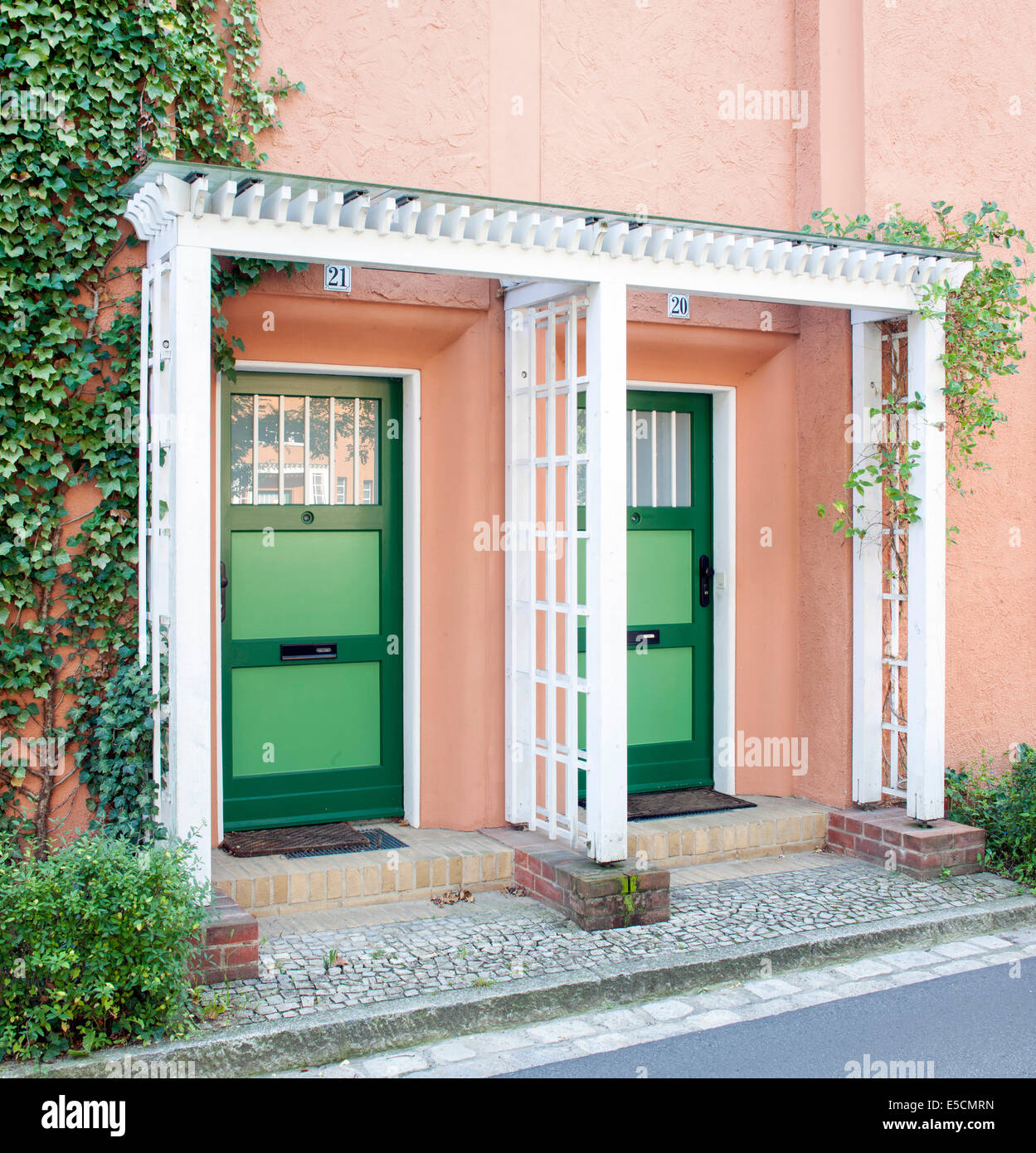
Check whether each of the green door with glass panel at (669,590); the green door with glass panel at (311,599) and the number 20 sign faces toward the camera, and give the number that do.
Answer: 3

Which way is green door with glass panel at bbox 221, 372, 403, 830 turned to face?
toward the camera

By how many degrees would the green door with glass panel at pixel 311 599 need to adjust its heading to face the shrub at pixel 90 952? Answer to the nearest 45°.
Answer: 0° — it already faces it

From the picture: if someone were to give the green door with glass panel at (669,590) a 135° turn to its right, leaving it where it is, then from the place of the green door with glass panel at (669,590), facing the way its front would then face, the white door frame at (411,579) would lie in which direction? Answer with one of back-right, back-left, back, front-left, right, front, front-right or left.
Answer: left

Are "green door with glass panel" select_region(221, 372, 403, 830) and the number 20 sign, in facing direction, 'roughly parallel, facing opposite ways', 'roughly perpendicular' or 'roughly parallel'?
roughly parallel

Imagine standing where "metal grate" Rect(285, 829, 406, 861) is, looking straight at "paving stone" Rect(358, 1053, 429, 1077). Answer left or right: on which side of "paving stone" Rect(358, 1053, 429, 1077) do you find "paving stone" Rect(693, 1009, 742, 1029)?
left

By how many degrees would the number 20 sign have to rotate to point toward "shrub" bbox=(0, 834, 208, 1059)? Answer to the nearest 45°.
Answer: approximately 45° to its right

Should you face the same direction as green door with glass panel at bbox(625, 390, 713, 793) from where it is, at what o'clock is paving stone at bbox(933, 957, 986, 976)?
The paving stone is roughly at 11 o'clock from the green door with glass panel.

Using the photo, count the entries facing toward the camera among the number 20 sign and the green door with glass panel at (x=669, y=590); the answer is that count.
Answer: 2

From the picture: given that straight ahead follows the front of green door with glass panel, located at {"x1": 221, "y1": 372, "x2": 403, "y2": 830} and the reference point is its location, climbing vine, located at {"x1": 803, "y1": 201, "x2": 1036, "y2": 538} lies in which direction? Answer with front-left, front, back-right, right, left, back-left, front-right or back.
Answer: left

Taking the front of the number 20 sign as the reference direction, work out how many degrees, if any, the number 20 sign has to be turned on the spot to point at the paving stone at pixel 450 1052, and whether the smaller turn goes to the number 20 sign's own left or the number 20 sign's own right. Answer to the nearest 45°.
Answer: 0° — it already faces it

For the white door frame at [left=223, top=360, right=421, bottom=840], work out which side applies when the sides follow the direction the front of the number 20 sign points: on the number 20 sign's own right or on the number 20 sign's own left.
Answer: on the number 20 sign's own right
